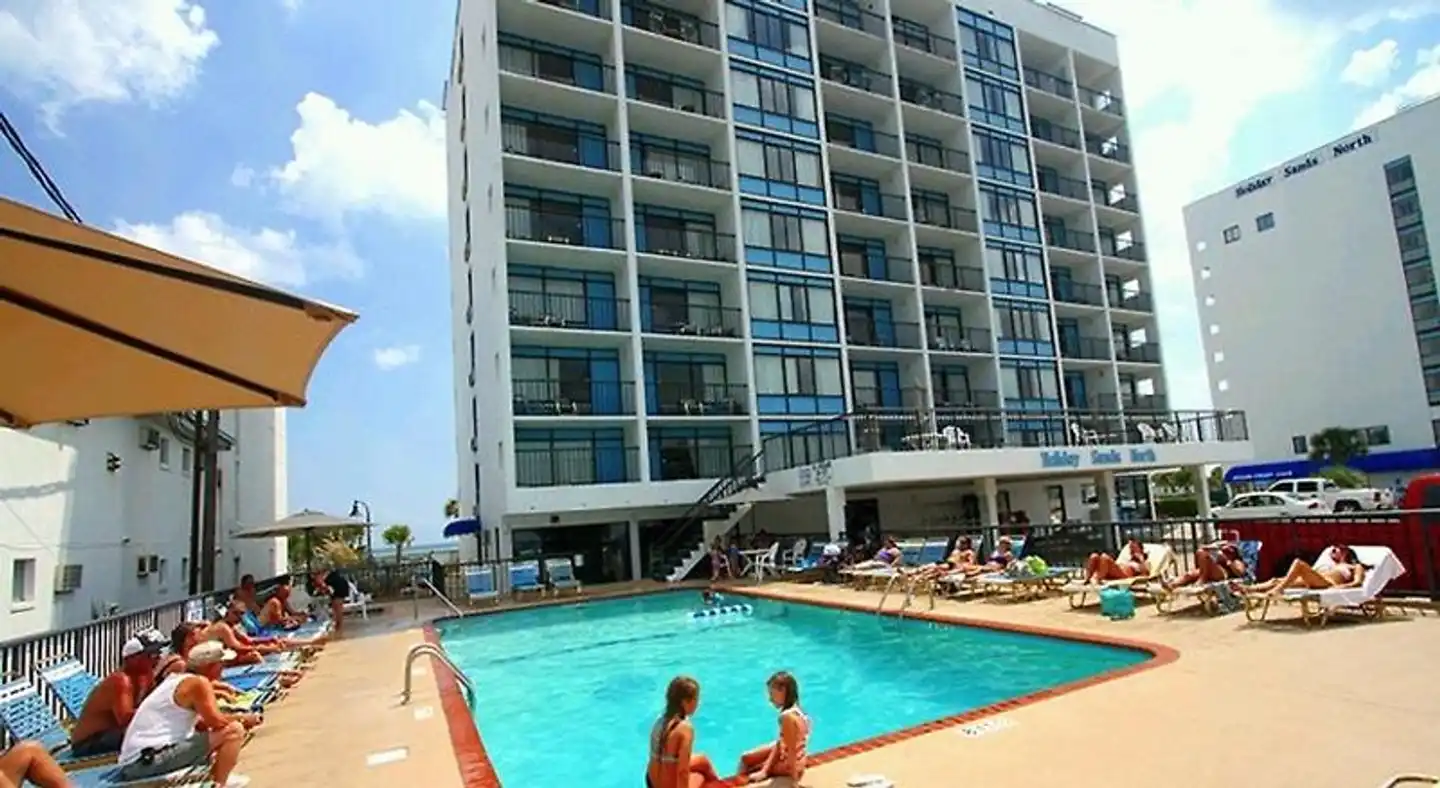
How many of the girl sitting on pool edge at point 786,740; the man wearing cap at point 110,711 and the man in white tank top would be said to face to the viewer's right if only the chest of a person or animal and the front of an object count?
2

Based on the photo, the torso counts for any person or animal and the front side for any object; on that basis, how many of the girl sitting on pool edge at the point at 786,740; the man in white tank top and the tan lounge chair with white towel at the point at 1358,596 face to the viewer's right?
1

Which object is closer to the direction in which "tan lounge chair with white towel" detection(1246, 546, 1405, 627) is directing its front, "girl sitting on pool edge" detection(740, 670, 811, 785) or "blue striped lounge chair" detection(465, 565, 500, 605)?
the blue striped lounge chair

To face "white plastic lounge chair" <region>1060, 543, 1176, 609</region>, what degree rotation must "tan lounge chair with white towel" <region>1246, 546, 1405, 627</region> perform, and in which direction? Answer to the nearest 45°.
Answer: approximately 45° to its right

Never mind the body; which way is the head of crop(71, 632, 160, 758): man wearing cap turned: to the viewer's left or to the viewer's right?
to the viewer's right

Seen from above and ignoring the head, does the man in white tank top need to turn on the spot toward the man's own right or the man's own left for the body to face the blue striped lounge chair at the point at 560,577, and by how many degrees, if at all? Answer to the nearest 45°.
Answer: approximately 45° to the man's own left

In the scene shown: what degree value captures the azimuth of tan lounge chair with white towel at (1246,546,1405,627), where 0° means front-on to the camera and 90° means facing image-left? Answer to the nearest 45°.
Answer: approximately 90°

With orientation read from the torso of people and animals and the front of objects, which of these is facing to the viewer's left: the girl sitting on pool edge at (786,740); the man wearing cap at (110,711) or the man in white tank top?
the girl sitting on pool edge

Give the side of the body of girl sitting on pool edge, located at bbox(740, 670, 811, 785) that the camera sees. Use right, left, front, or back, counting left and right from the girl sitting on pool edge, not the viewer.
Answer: left

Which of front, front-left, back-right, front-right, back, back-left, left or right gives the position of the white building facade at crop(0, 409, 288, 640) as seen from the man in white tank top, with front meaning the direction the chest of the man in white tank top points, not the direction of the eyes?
left

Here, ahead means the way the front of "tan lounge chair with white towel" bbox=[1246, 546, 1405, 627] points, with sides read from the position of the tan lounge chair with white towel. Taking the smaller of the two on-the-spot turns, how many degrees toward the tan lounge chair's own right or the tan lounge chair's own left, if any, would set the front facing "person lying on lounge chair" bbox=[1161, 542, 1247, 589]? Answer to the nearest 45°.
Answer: approximately 45° to the tan lounge chair's own right

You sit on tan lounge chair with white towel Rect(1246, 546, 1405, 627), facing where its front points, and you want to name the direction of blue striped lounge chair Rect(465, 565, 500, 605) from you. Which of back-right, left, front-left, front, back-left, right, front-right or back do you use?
front

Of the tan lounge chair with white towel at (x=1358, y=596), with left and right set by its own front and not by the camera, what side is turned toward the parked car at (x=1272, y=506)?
right

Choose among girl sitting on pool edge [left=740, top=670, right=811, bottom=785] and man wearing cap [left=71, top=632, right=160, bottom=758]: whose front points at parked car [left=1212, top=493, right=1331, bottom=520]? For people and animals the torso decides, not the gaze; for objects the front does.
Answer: the man wearing cap

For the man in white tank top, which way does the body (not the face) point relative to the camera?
to the viewer's right

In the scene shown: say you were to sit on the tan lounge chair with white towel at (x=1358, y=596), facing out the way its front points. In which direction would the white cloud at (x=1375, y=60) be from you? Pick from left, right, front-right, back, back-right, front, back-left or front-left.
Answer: right

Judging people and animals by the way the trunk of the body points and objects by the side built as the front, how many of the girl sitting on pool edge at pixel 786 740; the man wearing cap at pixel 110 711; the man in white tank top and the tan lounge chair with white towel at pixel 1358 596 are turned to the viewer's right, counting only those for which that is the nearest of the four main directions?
2

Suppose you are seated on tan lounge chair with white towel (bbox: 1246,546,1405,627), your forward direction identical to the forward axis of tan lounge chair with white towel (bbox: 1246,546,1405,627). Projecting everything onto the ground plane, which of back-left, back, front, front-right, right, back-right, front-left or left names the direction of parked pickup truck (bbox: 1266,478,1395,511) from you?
right

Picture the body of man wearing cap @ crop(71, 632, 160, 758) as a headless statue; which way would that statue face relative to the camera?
to the viewer's right
